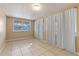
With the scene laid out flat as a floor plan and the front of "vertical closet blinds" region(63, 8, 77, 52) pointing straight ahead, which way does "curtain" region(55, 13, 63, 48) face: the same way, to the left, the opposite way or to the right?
the same way

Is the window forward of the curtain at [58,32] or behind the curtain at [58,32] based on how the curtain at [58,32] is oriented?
forward

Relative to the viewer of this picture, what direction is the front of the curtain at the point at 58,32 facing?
facing the viewer and to the left of the viewer

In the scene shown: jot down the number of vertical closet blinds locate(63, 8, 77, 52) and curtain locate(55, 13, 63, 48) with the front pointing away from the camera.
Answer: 0
